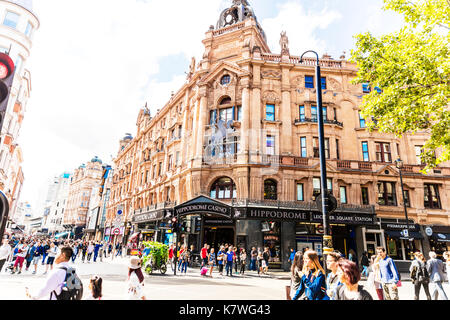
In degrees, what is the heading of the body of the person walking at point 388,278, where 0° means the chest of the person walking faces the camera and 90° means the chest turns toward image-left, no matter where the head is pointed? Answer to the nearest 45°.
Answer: approximately 45°

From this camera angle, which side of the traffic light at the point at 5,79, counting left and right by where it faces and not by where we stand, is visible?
front
